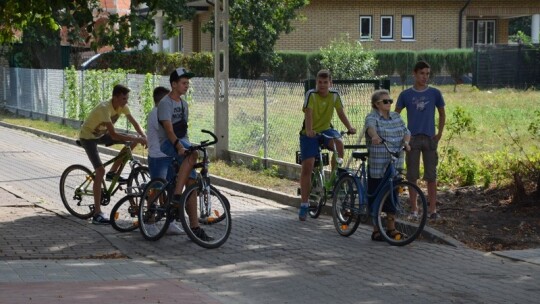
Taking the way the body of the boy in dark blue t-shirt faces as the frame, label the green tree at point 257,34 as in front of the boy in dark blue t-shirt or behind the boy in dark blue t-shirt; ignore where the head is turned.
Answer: behind

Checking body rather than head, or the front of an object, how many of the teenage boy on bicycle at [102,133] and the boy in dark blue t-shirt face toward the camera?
1

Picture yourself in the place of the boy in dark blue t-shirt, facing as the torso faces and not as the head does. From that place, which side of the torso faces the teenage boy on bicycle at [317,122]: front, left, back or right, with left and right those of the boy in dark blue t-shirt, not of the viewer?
right

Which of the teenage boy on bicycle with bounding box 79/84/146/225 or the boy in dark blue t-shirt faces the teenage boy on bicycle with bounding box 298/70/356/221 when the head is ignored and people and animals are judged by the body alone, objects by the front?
the teenage boy on bicycle with bounding box 79/84/146/225

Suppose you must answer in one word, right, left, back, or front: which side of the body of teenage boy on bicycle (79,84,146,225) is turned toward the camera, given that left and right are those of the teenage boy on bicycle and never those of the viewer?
right

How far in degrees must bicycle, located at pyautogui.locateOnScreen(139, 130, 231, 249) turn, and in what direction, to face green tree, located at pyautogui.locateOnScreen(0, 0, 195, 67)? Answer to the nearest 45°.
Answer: approximately 135° to its left

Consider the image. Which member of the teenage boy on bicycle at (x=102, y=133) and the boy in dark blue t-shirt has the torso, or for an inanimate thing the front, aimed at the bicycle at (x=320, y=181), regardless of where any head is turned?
the teenage boy on bicycle

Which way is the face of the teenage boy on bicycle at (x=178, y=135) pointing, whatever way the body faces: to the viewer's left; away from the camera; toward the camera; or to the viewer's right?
to the viewer's right

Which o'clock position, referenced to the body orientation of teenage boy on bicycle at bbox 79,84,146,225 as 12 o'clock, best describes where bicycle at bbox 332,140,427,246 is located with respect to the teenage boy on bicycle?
The bicycle is roughly at 1 o'clock from the teenage boy on bicycle.

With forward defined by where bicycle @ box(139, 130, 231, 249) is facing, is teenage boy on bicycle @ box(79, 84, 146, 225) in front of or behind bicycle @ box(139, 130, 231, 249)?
behind

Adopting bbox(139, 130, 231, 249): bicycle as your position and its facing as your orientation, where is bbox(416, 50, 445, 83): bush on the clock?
The bush is roughly at 8 o'clock from the bicycle.
